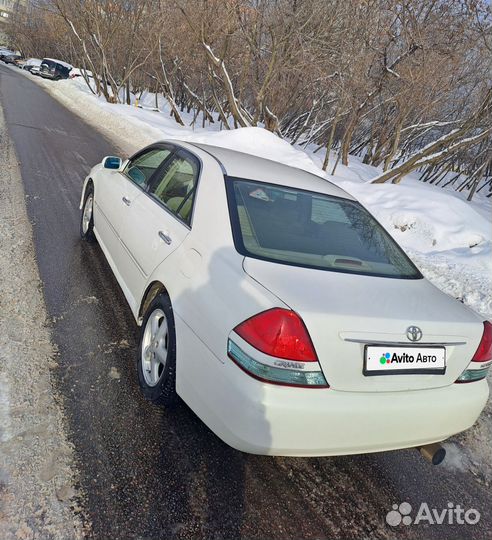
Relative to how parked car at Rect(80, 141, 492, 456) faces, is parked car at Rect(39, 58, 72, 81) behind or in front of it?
in front

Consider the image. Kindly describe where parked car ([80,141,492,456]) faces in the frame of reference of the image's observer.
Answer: facing away from the viewer and to the left of the viewer
